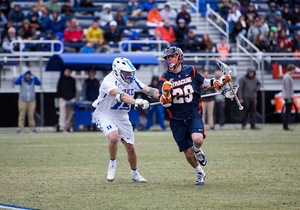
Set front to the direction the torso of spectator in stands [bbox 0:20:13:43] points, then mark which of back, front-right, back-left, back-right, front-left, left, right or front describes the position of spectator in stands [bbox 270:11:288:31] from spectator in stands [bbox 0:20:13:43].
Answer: front-left

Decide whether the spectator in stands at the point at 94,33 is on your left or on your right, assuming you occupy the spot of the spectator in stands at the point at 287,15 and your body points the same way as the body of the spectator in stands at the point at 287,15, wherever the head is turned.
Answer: on your right

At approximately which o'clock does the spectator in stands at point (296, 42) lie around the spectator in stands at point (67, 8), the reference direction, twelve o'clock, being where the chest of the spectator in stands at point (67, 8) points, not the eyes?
the spectator in stands at point (296, 42) is roughly at 9 o'clock from the spectator in stands at point (67, 8).

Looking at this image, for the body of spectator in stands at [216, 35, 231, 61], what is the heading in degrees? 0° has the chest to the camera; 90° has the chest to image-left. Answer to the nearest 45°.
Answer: approximately 0°

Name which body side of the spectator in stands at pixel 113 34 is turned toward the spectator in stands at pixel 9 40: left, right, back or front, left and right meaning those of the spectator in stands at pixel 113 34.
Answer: right

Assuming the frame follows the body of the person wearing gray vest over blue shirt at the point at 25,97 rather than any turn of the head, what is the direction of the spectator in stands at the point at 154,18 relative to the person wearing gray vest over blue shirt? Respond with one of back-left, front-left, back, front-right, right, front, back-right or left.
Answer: back-left
